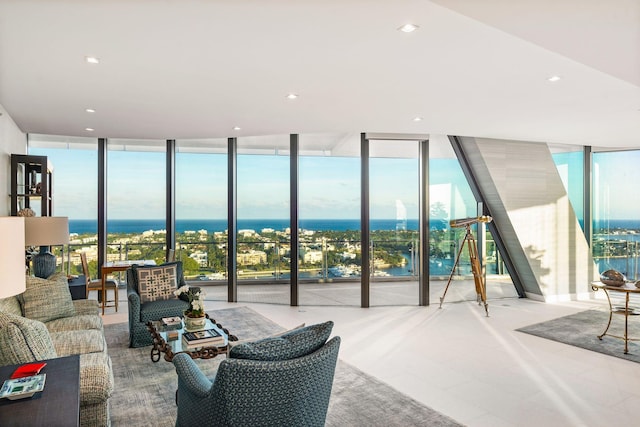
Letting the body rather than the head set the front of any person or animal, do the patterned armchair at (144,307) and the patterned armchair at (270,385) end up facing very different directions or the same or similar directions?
very different directions

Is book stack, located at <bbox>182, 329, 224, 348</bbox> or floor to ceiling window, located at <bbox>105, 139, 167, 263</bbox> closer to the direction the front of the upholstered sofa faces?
the book stack

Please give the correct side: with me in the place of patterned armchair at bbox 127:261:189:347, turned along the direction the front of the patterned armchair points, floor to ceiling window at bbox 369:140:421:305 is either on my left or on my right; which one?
on my left

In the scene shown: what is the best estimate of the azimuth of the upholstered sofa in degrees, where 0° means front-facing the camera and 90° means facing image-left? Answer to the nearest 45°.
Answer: approximately 270°

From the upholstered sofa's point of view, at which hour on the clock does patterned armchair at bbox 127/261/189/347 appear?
The patterned armchair is roughly at 10 o'clock from the upholstered sofa.

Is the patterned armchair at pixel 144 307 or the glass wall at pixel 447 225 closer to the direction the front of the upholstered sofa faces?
the glass wall

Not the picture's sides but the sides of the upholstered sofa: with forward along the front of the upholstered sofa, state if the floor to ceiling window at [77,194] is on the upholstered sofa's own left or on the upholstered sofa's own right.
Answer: on the upholstered sofa's own left

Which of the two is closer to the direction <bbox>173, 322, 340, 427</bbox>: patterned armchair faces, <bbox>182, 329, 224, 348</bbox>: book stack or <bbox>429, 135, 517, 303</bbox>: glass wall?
the book stack

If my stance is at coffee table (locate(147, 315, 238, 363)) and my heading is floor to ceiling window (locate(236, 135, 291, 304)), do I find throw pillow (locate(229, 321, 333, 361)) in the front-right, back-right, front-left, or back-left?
back-right

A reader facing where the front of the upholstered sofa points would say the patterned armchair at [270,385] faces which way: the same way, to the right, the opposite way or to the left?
to the left

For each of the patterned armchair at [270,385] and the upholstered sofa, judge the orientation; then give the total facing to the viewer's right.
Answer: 1

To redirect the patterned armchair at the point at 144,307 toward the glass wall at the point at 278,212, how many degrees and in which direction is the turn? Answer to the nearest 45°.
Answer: approximately 90° to its left

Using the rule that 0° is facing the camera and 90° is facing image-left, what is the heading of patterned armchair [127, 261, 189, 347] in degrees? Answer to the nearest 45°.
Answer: approximately 315°

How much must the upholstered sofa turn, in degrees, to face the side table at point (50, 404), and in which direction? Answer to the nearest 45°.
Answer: approximately 90° to its right

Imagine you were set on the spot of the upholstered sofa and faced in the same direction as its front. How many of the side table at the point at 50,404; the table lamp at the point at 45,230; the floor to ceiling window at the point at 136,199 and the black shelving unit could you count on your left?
3

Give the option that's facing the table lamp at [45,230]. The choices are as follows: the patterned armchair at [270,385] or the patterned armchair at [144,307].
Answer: the patterned armchair at [270,385]

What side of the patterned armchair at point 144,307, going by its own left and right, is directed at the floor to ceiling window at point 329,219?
left
